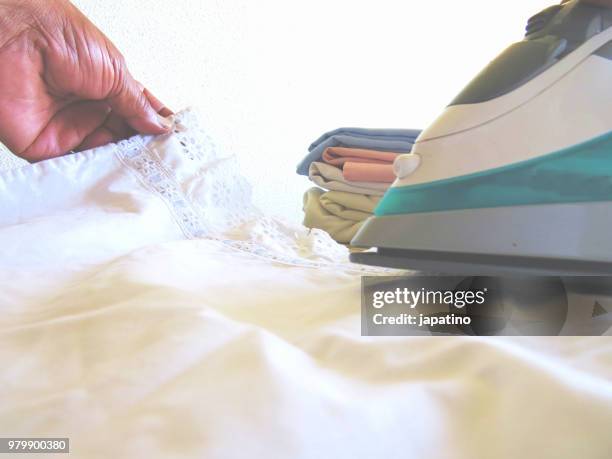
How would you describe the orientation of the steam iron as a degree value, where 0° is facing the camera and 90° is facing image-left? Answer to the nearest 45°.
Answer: approximately 90°

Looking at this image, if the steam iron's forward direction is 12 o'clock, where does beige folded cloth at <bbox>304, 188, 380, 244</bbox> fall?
The beige folded cloth is roughly at 2 o'clock from the steam iron.

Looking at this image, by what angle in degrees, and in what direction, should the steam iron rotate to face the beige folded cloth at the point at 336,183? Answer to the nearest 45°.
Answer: approximately 45° to its right

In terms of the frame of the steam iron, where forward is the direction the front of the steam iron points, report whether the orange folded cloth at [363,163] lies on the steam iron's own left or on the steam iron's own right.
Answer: on the steam iron's own right

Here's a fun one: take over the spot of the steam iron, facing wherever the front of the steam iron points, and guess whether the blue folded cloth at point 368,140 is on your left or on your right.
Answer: on your right
